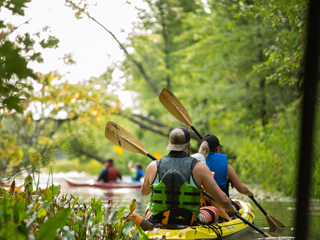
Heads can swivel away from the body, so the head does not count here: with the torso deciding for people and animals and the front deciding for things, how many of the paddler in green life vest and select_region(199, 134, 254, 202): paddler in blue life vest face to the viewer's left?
0

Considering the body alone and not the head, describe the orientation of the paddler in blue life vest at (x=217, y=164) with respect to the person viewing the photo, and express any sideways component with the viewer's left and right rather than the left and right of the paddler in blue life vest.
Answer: facing away from the viewer and to the right of the viewer

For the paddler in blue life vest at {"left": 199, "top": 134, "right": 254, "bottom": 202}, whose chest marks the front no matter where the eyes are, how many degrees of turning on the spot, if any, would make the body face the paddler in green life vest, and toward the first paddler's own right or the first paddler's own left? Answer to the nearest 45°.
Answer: approximately 135° to the first paddler's own right

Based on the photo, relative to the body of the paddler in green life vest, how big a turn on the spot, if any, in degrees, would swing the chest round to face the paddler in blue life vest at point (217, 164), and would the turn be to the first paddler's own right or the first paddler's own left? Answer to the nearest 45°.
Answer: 0° — they already face them

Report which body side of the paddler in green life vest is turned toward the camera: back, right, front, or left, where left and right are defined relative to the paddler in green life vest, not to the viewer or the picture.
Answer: back
